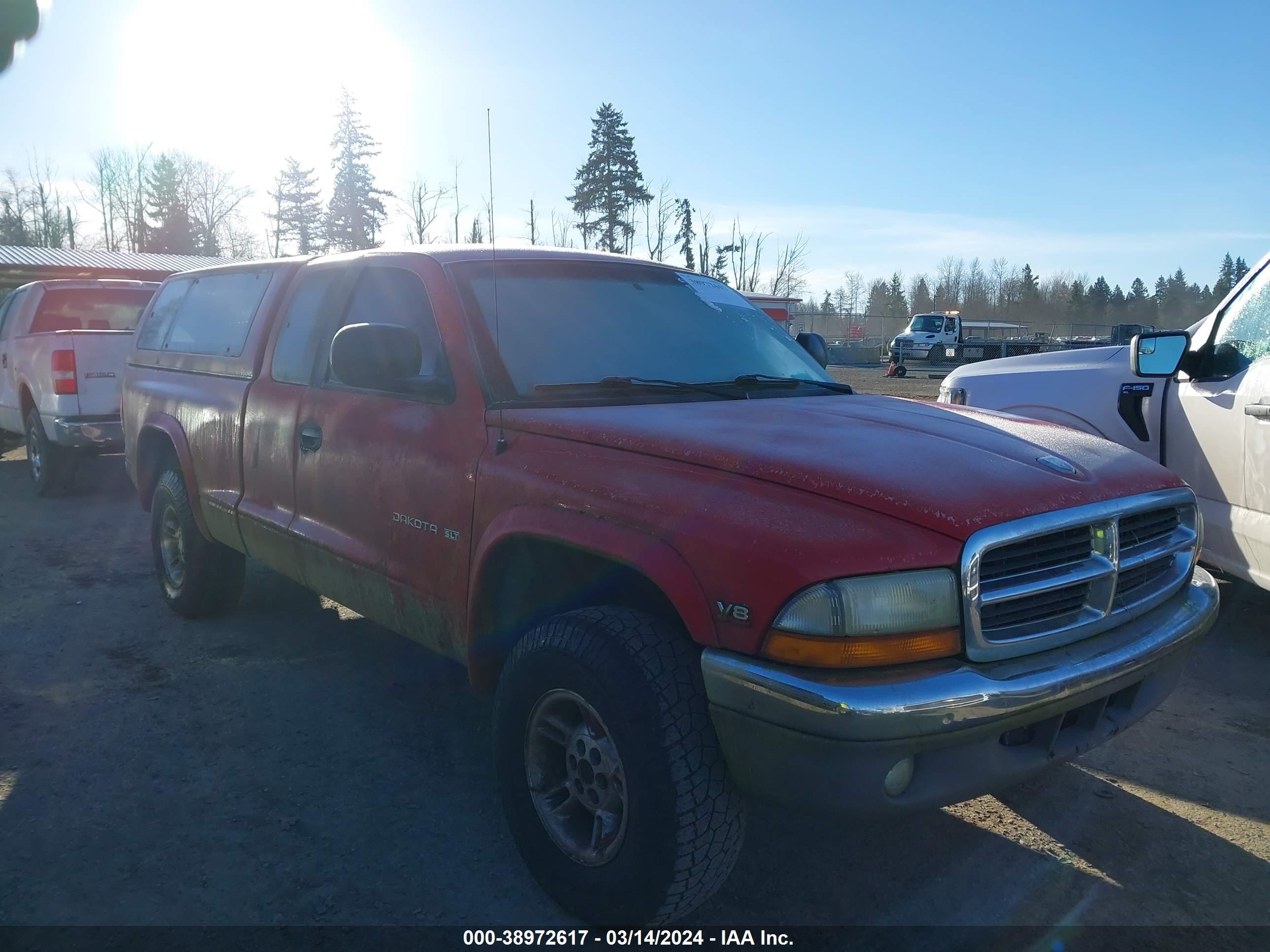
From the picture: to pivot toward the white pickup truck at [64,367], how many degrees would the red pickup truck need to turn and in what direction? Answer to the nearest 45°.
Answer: approximately 180°

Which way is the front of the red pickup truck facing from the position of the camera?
facing the viewer and to the right of the viewer

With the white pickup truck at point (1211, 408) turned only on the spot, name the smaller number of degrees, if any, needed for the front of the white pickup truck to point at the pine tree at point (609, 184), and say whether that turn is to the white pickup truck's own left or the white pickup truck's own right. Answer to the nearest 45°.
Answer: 0° — it already faces it

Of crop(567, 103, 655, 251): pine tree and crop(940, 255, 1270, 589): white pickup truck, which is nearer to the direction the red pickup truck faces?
the white pickup truck

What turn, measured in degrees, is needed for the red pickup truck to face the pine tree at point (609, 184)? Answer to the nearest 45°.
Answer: approximately 135° to its left

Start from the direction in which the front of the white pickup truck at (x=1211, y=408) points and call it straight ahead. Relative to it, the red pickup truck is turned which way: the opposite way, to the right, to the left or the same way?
the opposite way

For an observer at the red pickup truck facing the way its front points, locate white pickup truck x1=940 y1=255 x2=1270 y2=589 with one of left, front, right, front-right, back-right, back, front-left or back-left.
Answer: left

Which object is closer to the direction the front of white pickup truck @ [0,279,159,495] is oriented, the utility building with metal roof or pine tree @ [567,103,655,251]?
the utility building with metal roof

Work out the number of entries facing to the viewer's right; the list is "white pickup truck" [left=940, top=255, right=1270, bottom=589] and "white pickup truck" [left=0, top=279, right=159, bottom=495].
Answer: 0
